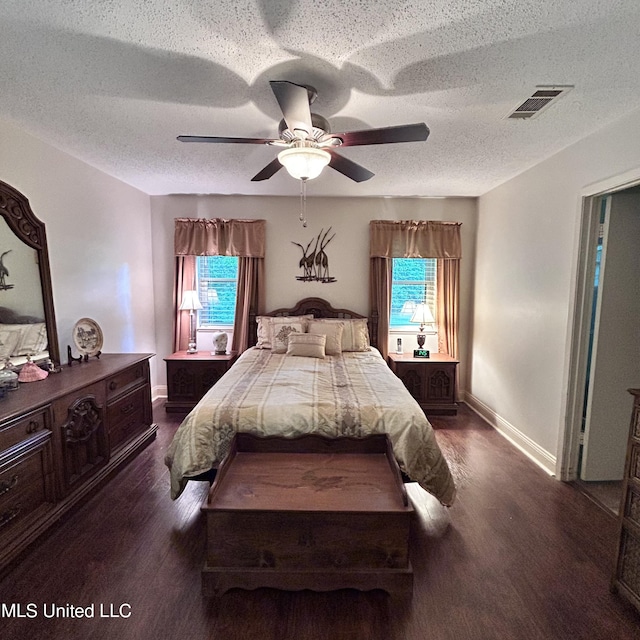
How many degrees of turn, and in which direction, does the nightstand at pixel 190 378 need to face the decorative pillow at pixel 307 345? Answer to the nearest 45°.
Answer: approximately 45° to its left

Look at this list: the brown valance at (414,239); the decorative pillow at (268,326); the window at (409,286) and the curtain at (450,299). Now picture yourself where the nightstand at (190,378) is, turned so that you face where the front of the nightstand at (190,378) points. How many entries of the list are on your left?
4

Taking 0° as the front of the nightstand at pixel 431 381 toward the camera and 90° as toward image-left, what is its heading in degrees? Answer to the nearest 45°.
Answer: approximately 0°

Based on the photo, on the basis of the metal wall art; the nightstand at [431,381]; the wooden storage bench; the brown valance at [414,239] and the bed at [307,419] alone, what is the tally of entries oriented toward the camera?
5

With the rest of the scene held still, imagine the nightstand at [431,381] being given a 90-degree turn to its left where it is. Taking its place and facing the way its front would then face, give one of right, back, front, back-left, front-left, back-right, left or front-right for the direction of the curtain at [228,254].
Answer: back

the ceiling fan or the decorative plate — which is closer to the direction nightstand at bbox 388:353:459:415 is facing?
the ceiling fan

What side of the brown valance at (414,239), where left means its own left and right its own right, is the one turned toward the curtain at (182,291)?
right

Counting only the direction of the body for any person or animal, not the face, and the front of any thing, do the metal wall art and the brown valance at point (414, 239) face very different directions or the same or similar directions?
same or similar directions

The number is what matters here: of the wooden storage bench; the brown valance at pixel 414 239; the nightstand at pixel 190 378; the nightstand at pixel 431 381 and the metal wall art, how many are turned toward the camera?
5

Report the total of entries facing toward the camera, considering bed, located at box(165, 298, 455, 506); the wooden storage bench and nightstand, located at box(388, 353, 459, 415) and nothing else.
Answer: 3

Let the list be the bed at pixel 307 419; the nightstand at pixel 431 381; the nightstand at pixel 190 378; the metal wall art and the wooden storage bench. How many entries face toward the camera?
5

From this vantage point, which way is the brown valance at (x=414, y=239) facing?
toward the camera

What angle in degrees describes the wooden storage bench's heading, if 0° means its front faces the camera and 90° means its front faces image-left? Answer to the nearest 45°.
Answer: approximately 0°
